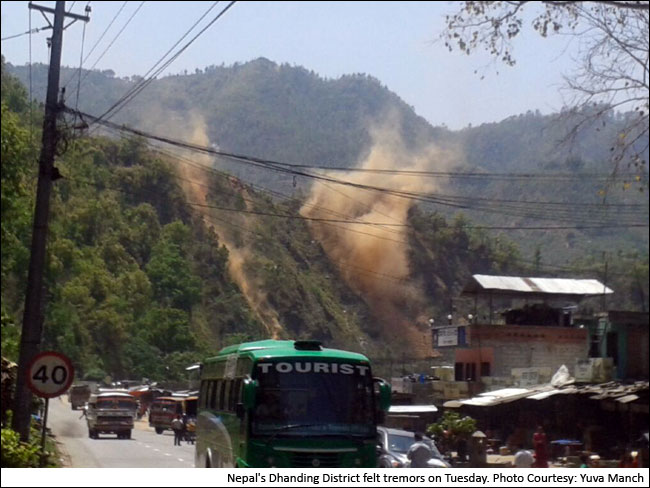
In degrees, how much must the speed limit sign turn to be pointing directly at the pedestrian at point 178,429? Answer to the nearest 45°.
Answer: approximately 180°

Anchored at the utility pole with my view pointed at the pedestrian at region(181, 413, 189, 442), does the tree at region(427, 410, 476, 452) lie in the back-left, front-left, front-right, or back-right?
front-right

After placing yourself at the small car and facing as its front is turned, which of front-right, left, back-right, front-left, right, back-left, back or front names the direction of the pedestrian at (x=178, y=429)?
back

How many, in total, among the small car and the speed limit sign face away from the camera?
0

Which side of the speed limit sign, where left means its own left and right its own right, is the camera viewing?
front

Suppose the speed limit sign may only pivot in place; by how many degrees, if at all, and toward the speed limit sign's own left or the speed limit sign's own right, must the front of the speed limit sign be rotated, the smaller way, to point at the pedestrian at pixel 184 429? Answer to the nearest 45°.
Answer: approximately 180°

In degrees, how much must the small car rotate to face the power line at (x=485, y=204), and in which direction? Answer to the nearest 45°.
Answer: approximately 135° to its left

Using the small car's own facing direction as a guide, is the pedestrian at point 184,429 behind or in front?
behind

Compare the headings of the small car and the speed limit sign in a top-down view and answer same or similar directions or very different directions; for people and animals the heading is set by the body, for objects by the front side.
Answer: same or similar directions

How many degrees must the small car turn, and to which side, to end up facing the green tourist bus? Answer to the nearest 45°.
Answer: approximately 45° to its right

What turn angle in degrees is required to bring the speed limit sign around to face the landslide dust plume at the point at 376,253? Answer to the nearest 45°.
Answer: approximately 135° to its left

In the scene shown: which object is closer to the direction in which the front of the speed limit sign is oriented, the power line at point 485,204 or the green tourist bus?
the green tourist bus

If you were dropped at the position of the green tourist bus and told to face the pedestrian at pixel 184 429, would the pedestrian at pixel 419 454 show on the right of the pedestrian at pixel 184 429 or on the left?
right

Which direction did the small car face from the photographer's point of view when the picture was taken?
facing the viewer and to the right of the viewer

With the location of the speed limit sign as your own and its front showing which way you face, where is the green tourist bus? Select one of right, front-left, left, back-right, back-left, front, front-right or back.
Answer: front-left

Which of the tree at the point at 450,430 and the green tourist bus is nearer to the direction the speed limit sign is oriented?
the green tourist bus

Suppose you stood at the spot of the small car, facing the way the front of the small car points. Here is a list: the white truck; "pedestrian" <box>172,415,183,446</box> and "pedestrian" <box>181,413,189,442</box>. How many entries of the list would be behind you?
3
